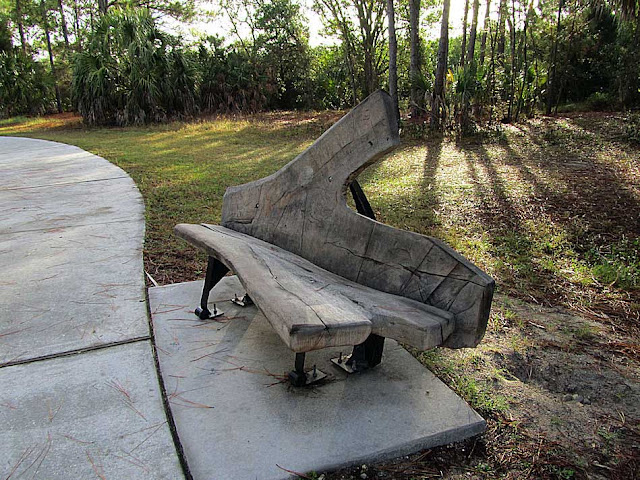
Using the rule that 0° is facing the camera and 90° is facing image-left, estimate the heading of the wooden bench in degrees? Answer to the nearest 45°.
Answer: approximately 45°

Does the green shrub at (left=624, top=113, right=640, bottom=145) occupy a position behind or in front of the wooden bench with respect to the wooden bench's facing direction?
behind

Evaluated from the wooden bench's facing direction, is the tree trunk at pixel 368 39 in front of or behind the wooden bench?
behind

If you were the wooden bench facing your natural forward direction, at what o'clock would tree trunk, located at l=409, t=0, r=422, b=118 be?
The tree trunk is roughly at 5 o'clock from the wooden bench.

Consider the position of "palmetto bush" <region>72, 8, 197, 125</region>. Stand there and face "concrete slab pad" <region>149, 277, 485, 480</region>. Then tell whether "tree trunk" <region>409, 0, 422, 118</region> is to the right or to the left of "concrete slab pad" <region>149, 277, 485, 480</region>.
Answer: left

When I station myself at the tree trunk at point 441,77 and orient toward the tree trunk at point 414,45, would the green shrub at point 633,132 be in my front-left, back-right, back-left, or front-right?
back-right

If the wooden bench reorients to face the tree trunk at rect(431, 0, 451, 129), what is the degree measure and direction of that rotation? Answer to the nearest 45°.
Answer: approximately 135° to its right
